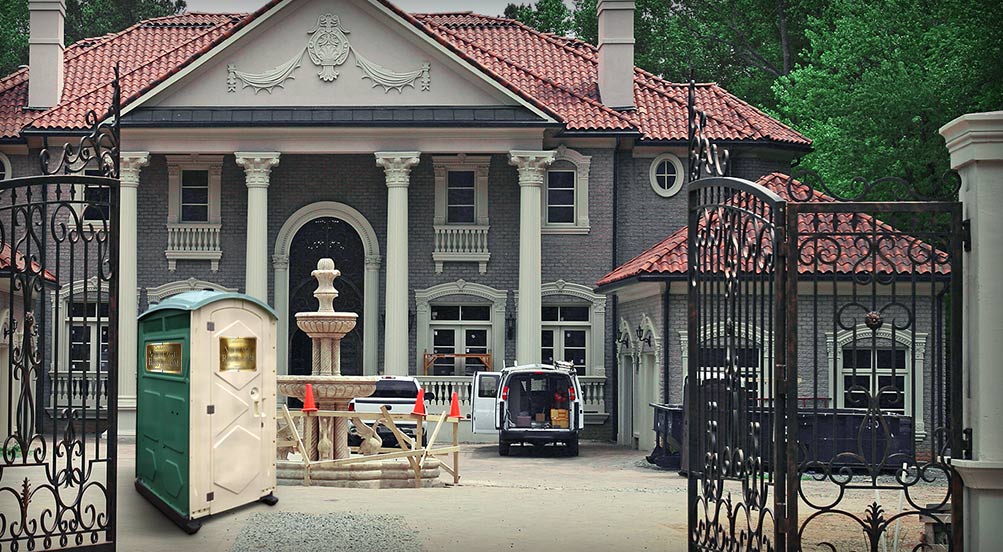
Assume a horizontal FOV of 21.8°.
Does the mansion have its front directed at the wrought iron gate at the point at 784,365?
yes

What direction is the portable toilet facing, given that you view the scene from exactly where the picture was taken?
facing the viewer and to the right of the viewer

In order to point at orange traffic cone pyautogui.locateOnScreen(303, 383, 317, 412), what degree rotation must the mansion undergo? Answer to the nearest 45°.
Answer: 0° — it already faces it

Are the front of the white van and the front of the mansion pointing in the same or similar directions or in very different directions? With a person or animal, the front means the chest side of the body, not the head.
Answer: very different directions

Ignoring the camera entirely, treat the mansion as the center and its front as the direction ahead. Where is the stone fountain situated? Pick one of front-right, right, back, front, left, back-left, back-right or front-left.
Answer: front

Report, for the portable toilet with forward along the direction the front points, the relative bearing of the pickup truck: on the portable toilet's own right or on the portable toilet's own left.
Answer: on the portable toilet's own left

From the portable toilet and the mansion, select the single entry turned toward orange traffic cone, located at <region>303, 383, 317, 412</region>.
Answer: the mansion

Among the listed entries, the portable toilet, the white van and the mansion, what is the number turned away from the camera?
1

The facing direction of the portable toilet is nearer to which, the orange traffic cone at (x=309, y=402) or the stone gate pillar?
the stone gate pillar

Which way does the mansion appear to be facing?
toward the camera

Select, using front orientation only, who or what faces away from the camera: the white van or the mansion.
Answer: the white van

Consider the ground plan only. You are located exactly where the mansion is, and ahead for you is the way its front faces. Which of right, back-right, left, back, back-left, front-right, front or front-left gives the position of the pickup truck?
front

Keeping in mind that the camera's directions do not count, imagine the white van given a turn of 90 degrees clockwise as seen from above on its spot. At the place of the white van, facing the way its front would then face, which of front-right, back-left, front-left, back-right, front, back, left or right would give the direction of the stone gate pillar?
right

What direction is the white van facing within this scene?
away from the camera

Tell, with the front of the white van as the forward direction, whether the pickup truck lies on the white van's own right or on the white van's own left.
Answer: on the white van's own left

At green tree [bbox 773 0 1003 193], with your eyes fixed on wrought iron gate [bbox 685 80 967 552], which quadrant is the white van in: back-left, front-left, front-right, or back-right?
front-right
